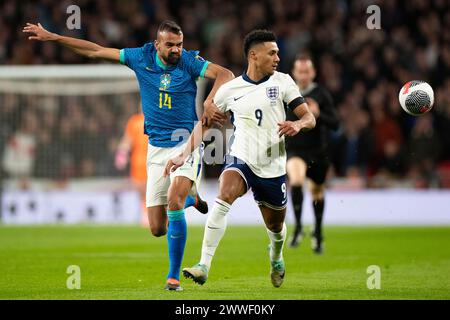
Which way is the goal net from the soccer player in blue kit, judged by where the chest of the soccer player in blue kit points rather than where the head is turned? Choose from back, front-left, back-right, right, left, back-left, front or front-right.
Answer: back

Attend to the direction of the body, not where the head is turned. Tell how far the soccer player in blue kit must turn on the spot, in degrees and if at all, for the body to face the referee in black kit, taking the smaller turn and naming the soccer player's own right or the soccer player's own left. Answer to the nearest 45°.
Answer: approximately 135° to the soccer player's own left

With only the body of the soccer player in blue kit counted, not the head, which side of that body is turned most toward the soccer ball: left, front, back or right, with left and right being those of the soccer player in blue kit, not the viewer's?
left

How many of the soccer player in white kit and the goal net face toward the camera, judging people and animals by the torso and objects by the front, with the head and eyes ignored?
2

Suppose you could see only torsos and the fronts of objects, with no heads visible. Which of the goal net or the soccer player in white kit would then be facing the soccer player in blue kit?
the goal net

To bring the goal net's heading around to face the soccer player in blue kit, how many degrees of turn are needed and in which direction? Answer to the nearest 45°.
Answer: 0° — it already faces them

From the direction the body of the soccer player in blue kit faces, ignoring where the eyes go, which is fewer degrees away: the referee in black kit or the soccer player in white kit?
the soccer player in white kit
